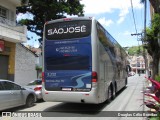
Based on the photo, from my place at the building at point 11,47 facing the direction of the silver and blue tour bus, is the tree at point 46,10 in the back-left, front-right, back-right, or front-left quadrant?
front-left

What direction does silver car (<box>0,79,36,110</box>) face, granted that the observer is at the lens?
facing away from the viewer and to the right of the viewer

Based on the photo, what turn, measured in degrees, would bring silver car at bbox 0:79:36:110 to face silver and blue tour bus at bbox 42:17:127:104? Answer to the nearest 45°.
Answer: approximately 45° to its right

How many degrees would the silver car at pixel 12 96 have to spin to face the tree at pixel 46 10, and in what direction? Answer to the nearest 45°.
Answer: approximately 45° to its left
